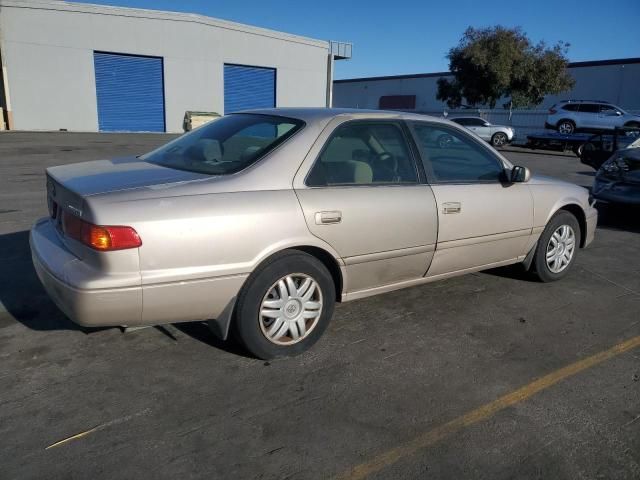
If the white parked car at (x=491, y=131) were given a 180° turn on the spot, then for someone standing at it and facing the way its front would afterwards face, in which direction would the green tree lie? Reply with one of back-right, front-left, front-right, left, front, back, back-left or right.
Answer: right

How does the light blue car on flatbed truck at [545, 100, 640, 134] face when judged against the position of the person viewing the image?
facing to the right of the viewer

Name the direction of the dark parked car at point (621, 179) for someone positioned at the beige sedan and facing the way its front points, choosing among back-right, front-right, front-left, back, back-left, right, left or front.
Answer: front

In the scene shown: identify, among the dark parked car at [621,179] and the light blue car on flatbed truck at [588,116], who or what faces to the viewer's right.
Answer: the light blue car on flatbed truck

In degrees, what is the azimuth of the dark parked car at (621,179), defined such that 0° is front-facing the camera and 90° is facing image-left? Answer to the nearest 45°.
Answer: approximately 45°

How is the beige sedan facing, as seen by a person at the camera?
facing away from the viewer and to the right of the viewer

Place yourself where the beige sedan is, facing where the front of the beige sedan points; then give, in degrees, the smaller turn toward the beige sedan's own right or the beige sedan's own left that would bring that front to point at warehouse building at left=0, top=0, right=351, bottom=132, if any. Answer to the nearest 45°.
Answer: approximately 45° to the beige sedan's own left

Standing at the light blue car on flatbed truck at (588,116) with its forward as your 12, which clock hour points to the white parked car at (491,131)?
the white parked car at (491,131) is roughly at 5 o'clock from the light blue car on flatbed truck at (588,116).

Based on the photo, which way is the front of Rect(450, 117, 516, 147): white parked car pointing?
to the viewer's right

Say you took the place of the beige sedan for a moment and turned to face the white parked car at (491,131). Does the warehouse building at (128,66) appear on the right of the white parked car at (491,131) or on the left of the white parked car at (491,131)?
left

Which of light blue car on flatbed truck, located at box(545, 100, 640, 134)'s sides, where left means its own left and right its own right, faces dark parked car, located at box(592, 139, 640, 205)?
right

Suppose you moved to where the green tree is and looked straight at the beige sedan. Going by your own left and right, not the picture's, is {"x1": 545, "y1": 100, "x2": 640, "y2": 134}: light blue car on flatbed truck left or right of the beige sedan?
left

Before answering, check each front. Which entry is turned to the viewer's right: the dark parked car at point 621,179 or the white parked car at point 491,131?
the white parked car

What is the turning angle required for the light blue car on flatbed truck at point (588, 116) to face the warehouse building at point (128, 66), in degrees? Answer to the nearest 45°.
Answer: approximately 180°

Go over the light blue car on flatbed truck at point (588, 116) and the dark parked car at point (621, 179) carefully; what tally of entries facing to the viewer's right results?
1

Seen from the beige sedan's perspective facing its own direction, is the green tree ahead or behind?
ahead

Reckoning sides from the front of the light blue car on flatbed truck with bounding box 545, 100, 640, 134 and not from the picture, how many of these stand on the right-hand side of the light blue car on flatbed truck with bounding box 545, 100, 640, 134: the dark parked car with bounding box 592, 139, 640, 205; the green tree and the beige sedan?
2

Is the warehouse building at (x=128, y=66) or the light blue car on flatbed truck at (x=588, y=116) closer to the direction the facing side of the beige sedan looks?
the light blue car on flatbed truck
